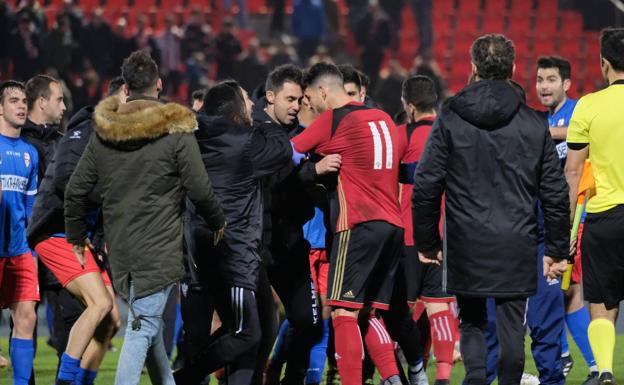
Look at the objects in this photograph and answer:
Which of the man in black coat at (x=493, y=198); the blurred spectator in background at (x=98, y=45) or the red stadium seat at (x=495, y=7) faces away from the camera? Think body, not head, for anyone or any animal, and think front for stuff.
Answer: the man in black coat

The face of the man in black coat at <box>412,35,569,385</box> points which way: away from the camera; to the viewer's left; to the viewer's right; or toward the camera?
away from the camera

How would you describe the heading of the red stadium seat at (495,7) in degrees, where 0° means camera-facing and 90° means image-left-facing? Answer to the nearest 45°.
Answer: approximately 0°

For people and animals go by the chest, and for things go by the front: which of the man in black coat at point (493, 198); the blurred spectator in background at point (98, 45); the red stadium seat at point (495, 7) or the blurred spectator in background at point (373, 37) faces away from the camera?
the man in black coat

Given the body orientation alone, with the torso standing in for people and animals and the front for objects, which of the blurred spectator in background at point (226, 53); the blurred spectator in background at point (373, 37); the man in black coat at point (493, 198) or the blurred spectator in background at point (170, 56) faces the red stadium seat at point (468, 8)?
the man in black coat

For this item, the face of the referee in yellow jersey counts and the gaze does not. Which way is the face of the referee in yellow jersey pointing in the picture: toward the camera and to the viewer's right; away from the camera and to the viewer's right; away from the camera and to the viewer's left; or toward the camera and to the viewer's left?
away from the camera and to the viewer's left

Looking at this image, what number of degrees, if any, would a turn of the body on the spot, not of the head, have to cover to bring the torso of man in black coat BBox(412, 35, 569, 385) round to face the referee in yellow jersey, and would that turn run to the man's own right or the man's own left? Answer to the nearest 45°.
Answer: approximately 45° to the man's own right

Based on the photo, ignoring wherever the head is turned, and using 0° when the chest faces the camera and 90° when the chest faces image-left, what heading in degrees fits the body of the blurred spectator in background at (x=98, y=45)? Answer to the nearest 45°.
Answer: approximately 0°

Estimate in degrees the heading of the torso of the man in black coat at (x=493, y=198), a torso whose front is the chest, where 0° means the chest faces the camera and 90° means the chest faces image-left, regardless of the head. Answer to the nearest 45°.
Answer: approximately 180°

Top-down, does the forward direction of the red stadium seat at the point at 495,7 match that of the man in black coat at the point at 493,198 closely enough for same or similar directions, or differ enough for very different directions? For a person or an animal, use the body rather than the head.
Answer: very different directions
